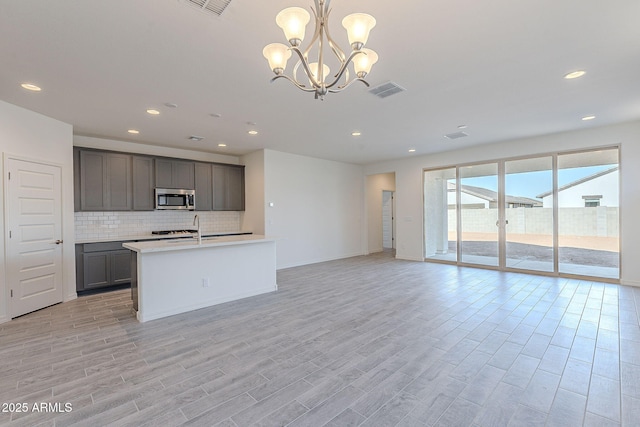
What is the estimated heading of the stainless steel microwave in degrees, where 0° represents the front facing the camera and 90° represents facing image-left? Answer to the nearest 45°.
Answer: approximately 0°

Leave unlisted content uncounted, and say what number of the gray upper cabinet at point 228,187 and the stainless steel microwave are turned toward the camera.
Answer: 2

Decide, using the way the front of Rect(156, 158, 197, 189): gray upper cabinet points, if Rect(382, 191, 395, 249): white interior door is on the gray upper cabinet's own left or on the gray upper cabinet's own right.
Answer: on the gray upper cabinet's own left

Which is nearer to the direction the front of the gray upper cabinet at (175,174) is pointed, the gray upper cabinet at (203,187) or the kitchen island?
the kitchen island

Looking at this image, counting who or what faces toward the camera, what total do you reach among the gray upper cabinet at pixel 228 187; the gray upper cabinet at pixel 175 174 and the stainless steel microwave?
3

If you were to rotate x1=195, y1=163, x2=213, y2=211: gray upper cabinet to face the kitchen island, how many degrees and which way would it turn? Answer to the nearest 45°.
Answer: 0° — it already faces it

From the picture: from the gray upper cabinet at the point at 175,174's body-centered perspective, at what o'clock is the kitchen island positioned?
The kitchen island is roughly at 12 o'clock from the gray upper cabinet.

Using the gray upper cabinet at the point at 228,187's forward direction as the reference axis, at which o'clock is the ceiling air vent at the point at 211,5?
The ceiling air vent is roughly at 12 o'clock from the gray upper cabinet.
